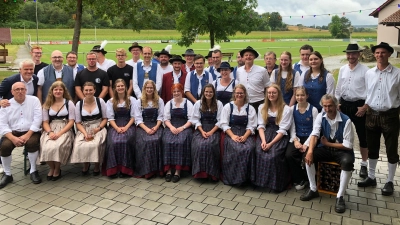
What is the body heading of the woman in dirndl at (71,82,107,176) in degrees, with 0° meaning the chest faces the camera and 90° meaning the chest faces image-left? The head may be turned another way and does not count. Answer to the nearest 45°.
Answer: approximately 0°

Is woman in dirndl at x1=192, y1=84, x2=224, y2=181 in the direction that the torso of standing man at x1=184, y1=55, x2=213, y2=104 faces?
yes

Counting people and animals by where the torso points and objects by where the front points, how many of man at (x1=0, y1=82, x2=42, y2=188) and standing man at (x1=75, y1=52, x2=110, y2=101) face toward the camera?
2

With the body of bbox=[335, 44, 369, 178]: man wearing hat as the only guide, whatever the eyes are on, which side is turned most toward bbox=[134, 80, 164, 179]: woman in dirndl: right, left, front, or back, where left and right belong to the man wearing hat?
right

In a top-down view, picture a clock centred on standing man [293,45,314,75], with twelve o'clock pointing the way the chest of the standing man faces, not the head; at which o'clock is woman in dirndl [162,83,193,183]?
The woman in dirndl is roughly at 2 o'clock from the standing man.

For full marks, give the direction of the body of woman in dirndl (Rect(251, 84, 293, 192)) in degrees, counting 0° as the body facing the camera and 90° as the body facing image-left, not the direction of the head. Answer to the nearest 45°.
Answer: approximately 45°
